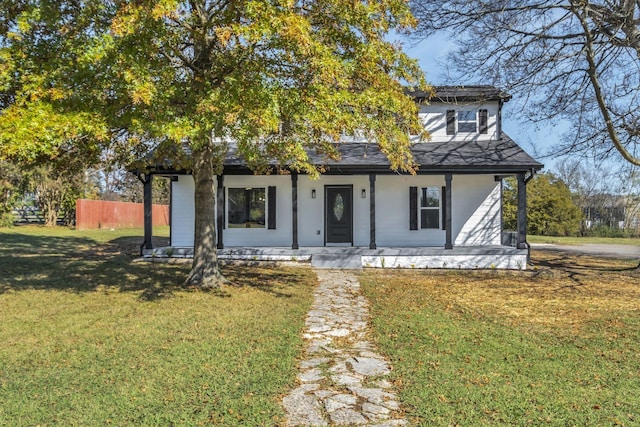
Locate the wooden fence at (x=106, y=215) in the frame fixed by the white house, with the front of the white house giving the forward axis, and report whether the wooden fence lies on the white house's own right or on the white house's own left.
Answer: on the white house's own right

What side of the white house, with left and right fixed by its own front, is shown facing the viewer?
front

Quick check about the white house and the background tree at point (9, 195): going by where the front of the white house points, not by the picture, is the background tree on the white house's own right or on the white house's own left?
on the white house's own right

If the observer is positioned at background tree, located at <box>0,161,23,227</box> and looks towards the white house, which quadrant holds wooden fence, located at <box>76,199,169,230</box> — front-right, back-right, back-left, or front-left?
front-left

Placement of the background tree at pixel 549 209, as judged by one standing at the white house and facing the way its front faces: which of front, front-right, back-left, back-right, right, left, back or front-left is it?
back-left

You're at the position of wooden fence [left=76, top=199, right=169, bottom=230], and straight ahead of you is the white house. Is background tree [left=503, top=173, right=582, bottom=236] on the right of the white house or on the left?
left
